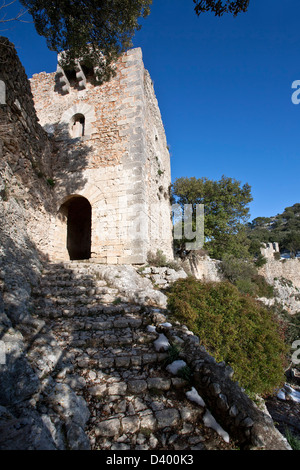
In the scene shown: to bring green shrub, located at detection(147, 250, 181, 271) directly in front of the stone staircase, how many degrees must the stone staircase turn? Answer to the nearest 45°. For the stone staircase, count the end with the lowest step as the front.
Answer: approximately 180°

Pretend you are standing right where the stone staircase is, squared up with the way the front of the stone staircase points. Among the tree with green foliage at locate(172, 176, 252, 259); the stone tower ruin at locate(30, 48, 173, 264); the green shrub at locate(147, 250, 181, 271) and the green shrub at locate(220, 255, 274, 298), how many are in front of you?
0

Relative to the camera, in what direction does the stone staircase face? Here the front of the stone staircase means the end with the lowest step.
facing the viewer

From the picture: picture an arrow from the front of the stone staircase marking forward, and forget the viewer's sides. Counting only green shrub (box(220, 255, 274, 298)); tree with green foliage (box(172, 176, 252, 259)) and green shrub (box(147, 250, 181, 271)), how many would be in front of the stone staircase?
0

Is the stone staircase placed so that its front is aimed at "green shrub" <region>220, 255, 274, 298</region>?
no
